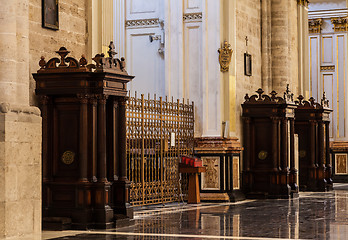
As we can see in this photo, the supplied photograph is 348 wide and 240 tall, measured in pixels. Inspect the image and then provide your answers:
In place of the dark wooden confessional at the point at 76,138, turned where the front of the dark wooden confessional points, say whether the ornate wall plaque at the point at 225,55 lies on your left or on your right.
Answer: on your left

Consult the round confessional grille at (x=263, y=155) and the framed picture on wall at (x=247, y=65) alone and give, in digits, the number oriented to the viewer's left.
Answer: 0

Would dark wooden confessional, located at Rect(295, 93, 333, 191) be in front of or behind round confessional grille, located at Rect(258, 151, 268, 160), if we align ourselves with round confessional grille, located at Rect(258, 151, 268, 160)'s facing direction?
behind

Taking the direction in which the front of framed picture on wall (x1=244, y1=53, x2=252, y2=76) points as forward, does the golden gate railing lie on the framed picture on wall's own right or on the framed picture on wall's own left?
on the framed picture on wall's own right

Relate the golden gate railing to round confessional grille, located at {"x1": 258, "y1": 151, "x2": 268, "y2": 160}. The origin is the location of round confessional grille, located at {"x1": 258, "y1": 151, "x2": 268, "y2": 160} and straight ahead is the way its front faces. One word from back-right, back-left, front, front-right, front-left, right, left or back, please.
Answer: front-right

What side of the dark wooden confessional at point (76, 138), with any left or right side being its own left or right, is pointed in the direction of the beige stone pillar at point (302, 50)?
left

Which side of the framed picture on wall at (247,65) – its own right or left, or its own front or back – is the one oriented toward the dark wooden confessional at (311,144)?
left

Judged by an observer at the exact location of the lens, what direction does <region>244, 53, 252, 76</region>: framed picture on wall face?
facing the viewer and to the right of the viewer
